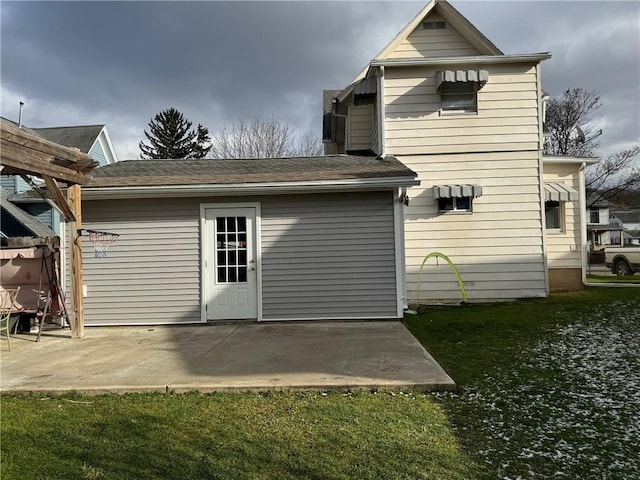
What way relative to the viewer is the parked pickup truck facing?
to the viewer's right

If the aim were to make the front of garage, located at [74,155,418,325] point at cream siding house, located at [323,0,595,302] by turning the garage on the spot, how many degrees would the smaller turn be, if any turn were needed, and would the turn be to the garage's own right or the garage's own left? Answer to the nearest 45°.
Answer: approximately 90° to the garage's own left

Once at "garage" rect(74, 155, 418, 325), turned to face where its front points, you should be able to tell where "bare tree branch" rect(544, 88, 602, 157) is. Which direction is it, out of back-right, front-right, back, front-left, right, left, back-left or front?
back-left

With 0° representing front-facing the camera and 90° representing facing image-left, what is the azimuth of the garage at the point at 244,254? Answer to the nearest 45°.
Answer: approximately 0°

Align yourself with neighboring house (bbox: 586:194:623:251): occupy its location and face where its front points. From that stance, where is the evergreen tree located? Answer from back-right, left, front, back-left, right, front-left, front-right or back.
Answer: front-right

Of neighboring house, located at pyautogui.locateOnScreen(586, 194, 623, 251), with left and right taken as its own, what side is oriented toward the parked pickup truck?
front

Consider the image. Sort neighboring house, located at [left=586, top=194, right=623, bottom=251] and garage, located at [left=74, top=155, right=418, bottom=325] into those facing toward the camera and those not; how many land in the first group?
2

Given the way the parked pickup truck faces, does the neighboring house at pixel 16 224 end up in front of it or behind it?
behind
